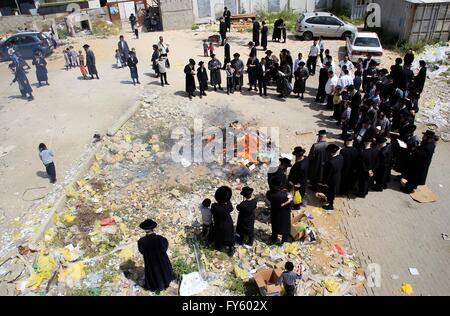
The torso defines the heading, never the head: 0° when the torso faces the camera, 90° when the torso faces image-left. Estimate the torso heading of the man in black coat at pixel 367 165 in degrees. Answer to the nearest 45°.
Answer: approximately 135°

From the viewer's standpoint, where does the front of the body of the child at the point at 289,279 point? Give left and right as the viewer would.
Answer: facing away from the viewer

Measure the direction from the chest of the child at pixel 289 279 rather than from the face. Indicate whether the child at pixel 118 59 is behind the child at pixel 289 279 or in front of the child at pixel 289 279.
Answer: in front

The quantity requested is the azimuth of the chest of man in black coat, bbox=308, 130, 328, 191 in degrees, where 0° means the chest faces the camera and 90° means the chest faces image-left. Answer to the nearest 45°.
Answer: approximately 135°

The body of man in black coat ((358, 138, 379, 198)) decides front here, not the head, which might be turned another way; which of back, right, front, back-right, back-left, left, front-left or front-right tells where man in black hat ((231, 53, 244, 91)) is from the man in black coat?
front

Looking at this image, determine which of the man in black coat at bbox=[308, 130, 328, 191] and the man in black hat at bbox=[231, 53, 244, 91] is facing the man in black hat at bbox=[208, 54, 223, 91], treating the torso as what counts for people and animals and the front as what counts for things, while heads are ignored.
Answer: the man in black coat

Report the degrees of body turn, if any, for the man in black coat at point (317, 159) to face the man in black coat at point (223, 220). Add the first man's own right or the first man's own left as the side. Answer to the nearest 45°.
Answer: approximately 90° to the first man's own left

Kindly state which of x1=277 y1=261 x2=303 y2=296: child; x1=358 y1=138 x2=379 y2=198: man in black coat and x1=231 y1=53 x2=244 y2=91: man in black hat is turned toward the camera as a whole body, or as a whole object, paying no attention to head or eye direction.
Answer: the man in black hat
